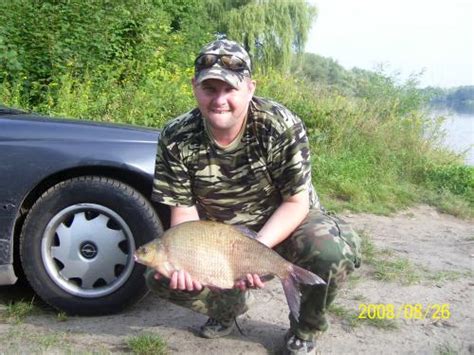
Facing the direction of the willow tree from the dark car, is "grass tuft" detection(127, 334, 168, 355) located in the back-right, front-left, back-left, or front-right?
back-right

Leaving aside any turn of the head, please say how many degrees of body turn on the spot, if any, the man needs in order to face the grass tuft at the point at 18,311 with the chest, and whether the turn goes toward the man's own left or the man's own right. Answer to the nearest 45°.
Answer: approximately 90° to the man's own right

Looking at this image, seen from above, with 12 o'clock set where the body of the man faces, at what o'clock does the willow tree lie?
The willow tree is roughly at 6 o'clock from the man.

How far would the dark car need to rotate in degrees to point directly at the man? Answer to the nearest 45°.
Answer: approximately 45° to its right

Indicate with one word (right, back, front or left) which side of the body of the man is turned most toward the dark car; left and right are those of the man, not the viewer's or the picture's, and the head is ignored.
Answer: right

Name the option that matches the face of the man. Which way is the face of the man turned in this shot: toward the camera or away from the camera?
toward the camera

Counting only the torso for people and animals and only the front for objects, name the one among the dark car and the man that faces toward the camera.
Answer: the man

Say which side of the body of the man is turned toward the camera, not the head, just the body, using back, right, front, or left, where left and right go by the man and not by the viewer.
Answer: front

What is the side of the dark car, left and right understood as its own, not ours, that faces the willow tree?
left

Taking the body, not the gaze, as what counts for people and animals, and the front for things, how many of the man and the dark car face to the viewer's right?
1

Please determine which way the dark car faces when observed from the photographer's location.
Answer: facing to the right of the viewer

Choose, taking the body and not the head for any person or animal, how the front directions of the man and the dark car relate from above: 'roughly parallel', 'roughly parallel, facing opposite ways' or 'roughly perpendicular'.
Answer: roughly perpendicular
